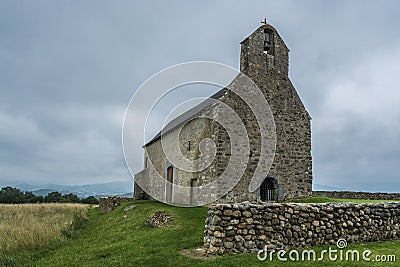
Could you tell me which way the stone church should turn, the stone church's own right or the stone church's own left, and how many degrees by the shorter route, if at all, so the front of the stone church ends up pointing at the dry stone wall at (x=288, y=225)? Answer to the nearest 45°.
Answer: approximately 45° to the stone church's own right

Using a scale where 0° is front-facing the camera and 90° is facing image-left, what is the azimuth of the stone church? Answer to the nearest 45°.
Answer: approximately 315°
